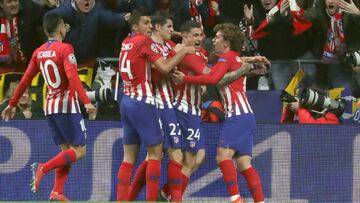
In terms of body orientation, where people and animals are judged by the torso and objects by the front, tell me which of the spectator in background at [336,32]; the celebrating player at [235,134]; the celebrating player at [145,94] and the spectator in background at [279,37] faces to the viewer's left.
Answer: the celebrating player at [235,134]

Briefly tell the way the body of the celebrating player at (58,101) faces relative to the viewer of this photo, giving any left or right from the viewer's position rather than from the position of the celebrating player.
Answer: facing away from the viewer and to the right of the viewer

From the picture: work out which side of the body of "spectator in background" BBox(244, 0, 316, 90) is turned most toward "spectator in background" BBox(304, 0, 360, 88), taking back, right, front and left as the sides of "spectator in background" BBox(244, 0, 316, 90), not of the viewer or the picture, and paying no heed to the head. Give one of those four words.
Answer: left

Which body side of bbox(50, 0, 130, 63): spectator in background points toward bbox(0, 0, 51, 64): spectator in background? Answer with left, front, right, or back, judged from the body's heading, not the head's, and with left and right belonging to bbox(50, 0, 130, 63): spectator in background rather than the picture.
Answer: right

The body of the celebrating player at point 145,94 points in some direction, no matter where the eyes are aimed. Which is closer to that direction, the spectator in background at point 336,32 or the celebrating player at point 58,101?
the spectator in background

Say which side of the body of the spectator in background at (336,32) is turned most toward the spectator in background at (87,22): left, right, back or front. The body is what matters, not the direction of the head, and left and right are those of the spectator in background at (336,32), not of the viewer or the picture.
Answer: right

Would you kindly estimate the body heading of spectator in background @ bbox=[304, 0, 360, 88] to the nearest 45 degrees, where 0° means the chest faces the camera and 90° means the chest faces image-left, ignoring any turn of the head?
approximately 0°

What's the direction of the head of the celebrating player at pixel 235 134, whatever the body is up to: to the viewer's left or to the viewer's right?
to the viewer's left

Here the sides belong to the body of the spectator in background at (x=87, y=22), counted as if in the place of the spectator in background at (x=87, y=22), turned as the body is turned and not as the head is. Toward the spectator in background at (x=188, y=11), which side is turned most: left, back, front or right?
left
